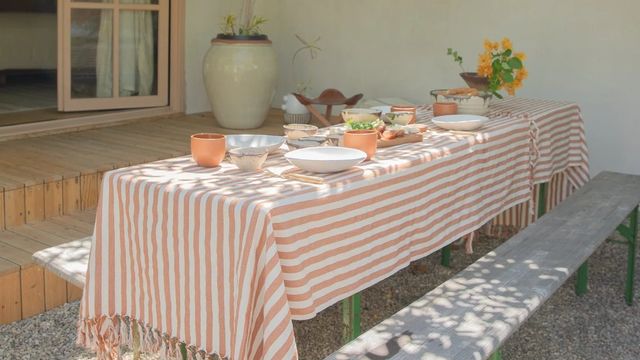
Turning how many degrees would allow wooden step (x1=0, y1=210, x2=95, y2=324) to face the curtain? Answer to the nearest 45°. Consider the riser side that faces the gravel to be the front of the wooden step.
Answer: approximately 135° to its left

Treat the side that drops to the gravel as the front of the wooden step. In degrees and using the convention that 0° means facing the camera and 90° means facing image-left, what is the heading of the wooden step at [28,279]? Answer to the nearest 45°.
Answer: approximately 315°

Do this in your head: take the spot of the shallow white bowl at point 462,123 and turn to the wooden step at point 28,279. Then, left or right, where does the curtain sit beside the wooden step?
right

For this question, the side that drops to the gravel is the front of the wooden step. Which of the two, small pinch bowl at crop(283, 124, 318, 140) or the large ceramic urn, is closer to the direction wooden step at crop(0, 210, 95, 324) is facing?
the small pinch bowl

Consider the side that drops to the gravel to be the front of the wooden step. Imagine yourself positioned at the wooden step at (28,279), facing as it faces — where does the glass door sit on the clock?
The glass door is roughly at 8 o'clock from the wooden step.
